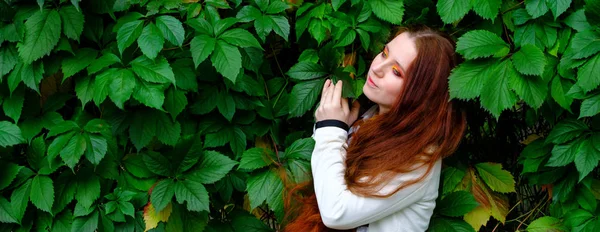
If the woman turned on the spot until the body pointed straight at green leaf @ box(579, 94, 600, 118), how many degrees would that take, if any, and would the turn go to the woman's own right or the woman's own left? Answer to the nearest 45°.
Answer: approximately 180°

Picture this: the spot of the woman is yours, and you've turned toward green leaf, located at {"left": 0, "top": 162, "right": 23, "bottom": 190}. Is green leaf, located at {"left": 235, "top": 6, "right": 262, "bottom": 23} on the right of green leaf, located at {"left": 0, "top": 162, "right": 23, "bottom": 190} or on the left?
right

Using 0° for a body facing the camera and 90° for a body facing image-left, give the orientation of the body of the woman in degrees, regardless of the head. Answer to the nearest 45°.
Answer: approximately 90°

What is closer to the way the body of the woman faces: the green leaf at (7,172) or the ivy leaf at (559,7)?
the green leaf

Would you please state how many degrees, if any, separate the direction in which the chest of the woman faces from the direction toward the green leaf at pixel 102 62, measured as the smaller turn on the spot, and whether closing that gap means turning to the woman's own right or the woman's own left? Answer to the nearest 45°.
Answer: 0° — they already face it
